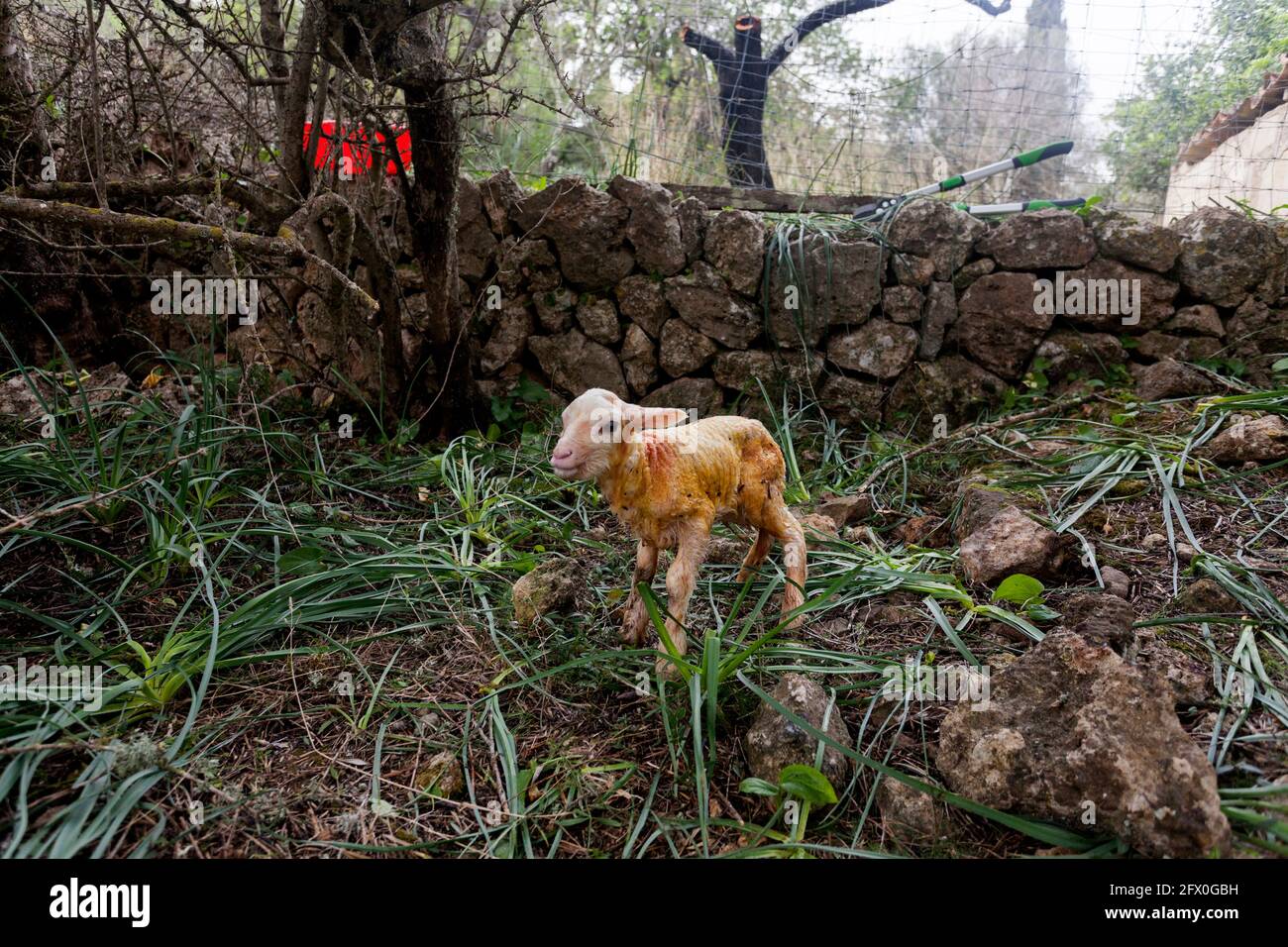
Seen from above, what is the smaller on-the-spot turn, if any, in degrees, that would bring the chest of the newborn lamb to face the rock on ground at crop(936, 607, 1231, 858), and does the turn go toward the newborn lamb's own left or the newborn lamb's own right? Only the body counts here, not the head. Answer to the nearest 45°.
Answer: approximately 90° to the newborn lamb's own left

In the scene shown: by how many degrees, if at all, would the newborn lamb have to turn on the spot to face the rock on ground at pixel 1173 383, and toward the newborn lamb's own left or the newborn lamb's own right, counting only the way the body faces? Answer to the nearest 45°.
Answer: approximately 180°

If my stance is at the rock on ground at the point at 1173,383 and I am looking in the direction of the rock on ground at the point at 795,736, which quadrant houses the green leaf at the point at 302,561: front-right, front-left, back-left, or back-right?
front-right

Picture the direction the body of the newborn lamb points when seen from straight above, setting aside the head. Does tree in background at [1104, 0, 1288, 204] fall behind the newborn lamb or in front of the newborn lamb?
behind

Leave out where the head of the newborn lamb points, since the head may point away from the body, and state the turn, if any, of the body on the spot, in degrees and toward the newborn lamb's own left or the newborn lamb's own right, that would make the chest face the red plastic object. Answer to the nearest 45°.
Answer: approximately 90° to the newborn lamb's own right

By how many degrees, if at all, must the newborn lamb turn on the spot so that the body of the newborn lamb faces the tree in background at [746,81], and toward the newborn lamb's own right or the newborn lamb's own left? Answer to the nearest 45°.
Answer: approximately 135° to the newborn lamb's own right

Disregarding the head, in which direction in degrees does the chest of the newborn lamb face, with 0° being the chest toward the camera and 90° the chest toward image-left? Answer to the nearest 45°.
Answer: approximately 45°

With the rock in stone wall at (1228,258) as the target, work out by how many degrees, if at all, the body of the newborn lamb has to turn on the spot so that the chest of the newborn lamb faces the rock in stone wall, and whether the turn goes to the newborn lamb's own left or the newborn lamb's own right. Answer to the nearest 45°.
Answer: approximately 180°

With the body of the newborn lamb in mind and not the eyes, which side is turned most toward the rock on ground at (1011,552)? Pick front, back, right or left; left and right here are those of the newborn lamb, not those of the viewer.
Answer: back
